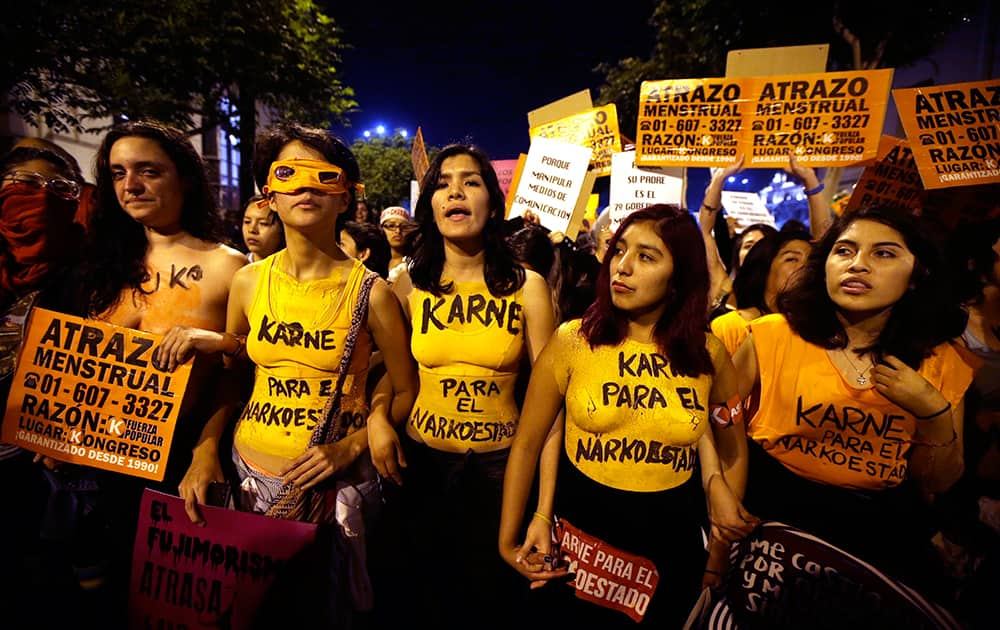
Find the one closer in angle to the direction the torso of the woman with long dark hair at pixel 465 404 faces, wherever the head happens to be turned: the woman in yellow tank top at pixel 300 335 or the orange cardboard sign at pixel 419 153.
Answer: the woman in yellow tank top

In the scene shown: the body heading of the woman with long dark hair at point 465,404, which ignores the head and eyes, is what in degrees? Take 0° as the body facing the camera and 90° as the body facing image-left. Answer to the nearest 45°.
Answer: approximately 0°

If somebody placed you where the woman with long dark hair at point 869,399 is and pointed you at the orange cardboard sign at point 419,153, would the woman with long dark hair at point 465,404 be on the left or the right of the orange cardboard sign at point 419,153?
left

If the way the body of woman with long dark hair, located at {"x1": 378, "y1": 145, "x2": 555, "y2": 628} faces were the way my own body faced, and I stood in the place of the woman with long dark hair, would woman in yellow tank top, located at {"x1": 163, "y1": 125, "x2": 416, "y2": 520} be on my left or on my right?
on my right

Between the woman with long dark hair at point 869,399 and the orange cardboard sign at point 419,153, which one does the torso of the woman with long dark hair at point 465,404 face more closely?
the woman with long dark hair

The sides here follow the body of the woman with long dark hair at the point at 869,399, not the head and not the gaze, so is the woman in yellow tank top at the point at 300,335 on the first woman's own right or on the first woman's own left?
on the first woman's own right

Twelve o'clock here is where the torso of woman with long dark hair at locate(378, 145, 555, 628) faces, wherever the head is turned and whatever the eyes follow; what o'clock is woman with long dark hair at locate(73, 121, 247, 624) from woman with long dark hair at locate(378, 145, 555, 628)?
woman with long dark hair at locate(73, 121, 247, 624) is roughly at 3 o'clock from woman with long dark hair at locate(378, 145, 555, 628).

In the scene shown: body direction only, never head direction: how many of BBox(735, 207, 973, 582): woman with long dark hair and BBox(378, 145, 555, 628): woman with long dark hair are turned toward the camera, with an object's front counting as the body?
2

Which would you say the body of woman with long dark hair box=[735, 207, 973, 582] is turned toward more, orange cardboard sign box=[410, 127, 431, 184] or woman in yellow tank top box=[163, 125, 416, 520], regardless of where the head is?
the woman in yellow tank top

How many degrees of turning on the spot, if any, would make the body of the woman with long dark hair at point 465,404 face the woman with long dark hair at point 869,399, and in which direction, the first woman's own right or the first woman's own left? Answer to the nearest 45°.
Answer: approximately 90° to the first woman's own left
